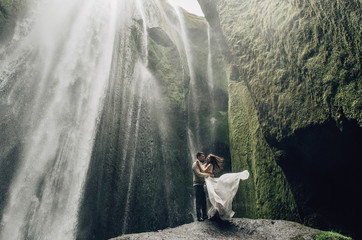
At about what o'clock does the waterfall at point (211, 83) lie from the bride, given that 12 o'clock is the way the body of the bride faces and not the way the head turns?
The waterfall is roughly at 3 o'clock from the bride.

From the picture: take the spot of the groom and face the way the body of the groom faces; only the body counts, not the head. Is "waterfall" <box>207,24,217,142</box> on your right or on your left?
on your left

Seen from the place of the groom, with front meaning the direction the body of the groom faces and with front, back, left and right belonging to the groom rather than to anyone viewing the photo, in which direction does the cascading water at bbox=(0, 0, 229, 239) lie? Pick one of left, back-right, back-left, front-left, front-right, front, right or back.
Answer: back-left

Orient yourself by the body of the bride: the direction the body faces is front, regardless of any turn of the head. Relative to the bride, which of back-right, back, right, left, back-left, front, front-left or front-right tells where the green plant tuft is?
back-left

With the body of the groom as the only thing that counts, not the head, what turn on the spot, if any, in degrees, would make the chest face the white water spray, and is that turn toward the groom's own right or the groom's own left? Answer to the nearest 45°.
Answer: approximately 135° to the groom's own left

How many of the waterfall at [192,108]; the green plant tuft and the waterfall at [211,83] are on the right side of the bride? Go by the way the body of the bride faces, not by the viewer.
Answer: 2

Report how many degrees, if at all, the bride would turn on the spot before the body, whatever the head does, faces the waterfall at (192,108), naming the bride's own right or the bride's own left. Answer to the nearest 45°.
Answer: approximately 90° to the bride's own right

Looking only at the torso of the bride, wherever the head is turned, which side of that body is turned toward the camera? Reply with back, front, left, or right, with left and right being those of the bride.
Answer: left

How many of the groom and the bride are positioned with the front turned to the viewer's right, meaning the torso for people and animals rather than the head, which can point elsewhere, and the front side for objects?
1

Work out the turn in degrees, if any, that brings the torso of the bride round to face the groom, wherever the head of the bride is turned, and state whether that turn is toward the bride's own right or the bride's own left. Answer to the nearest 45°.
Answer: approximately 45° to the bride's own right

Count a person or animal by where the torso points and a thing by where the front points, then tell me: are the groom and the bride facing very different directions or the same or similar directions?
very different directions

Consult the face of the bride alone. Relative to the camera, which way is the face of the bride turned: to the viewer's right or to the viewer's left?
to the viewer's left

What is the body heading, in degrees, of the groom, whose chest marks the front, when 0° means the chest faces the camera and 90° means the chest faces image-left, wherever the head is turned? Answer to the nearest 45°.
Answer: approximately 270°
